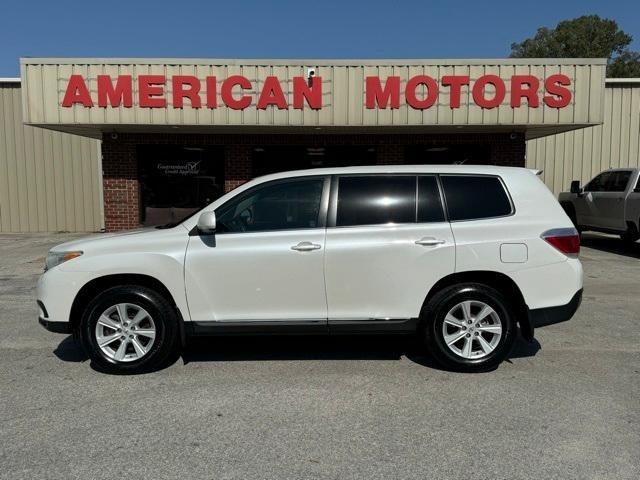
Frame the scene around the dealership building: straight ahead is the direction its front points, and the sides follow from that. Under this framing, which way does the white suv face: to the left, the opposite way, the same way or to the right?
to the right

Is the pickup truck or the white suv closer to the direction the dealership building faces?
the white suv

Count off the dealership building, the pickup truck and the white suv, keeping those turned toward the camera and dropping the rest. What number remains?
1

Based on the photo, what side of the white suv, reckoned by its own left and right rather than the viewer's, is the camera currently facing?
left

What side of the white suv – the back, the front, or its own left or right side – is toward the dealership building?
right

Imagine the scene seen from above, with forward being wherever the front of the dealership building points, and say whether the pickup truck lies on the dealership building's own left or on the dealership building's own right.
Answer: on the dealership building's own left

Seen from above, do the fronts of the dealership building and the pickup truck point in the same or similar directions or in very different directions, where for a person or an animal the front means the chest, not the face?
very different directions

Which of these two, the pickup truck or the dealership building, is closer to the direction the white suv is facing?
the dealership building

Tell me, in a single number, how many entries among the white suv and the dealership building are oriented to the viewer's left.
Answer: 1

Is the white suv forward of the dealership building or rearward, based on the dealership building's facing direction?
forward

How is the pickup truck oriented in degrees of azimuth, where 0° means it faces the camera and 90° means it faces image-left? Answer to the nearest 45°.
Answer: approximately 135°
